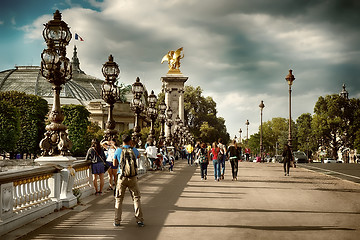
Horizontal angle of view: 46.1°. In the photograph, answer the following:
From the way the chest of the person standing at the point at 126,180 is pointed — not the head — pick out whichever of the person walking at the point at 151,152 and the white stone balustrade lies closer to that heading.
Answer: the person walking

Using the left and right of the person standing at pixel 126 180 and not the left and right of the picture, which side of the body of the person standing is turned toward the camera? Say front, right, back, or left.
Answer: back

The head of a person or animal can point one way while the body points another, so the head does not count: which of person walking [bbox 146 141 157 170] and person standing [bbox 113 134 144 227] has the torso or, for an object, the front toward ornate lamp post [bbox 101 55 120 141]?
person standing [bbox 113 134 144 227]

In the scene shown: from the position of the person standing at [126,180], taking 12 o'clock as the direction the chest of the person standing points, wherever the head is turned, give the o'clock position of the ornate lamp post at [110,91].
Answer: The ornate lamp post is roughly at 12 o'clock from the person standing.
